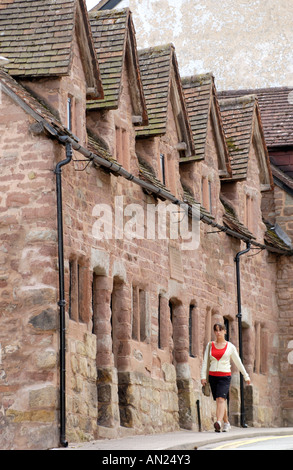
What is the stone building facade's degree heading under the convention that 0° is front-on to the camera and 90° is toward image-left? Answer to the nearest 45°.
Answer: approximately 315°
